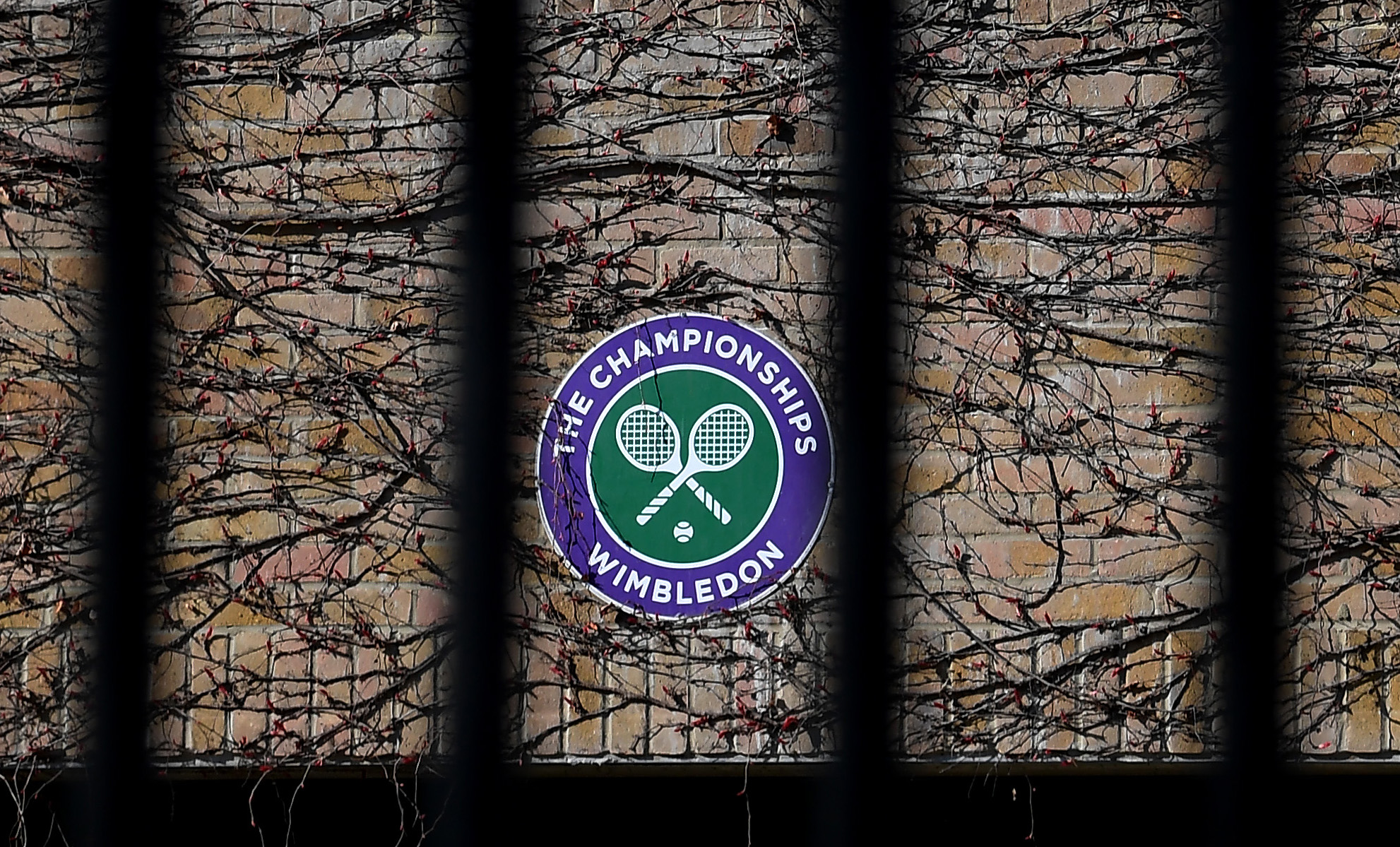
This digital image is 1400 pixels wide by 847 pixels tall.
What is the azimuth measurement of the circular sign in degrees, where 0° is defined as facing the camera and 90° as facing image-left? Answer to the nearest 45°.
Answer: approximately 0°

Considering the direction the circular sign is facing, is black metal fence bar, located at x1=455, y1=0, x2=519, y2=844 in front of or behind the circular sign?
in front

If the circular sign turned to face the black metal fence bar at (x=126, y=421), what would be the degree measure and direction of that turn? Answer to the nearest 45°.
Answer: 0° — it already faces it

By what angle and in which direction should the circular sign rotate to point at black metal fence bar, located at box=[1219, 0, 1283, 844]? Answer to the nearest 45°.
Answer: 0° — it already faces it

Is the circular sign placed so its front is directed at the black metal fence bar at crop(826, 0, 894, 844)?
yes
